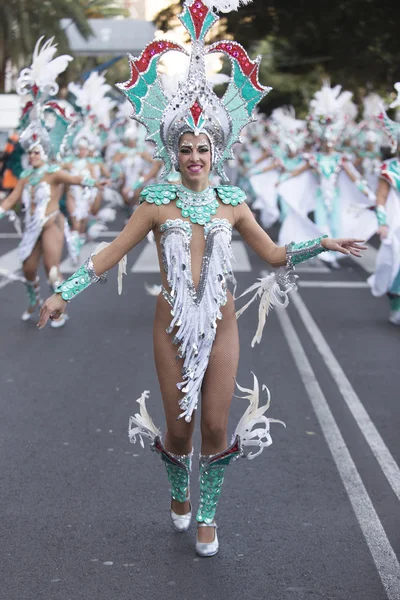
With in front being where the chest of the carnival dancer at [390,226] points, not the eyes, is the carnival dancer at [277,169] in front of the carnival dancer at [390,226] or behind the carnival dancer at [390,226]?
behind

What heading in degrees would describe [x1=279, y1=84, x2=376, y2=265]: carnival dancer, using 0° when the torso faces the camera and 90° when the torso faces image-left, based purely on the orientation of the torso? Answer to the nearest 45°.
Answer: approximately 0°

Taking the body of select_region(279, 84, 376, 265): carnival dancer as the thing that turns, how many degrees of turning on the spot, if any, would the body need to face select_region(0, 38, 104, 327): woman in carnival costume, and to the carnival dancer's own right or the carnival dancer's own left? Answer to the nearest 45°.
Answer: approximately 45° to the carnival dancer's own right

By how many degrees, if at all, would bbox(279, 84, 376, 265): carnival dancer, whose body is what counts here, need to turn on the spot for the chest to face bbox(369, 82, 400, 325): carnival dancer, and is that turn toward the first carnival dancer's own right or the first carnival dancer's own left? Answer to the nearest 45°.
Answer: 0° — they already face them

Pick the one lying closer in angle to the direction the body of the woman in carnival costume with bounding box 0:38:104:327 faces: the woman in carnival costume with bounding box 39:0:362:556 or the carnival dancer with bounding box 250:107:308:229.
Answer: the woman in carnival costume

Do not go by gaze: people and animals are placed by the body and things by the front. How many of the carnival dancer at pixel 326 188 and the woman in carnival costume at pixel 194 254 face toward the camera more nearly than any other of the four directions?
2

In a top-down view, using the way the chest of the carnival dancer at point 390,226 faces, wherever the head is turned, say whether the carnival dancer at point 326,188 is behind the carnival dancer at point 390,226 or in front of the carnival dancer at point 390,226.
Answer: behind

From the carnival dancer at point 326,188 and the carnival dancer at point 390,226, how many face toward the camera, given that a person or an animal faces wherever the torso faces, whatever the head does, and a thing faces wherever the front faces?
2

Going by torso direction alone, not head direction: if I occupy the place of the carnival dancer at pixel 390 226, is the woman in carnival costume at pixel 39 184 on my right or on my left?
on my right
